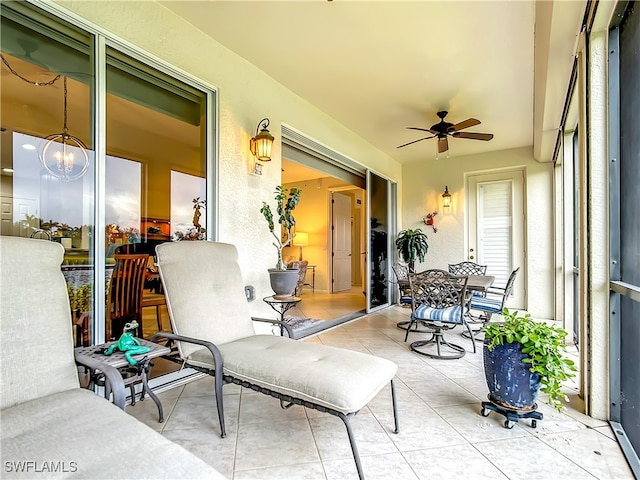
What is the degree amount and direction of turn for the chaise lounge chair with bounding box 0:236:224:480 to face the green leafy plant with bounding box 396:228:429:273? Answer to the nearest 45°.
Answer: approximately 90° to its left

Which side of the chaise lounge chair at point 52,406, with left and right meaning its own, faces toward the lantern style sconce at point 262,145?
left

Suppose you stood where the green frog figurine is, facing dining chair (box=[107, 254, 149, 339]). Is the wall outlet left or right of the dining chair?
right

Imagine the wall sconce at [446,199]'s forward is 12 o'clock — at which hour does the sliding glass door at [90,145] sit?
The sliding glass door is roughly at 1 o'clock from the wall sconce.

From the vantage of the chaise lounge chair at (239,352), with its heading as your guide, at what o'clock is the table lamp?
The table lamp is roughly at 8 o'clock from the chaise lounge chair.

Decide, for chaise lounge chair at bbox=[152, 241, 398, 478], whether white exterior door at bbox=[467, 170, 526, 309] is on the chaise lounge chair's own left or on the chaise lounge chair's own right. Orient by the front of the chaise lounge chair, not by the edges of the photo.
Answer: on the chaise lounge chair's own left

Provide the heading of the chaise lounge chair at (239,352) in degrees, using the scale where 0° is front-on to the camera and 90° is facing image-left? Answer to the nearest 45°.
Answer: approximately 315°

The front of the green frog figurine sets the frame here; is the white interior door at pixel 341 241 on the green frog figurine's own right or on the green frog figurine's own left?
on the green frog figurine's own left

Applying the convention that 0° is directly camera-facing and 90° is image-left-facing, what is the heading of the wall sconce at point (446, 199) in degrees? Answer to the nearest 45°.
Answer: approximately 0°
